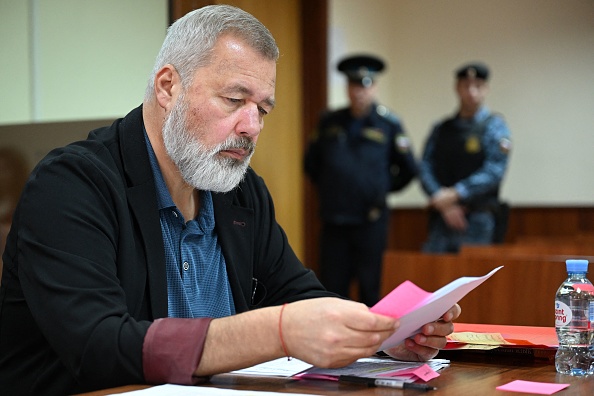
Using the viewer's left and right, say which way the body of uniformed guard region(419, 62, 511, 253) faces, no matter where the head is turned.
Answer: facing the viewer and to the left of the viewer

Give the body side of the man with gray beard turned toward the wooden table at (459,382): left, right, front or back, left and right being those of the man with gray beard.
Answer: front

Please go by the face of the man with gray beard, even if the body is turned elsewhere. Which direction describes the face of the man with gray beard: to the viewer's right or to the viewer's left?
to the viewer's right

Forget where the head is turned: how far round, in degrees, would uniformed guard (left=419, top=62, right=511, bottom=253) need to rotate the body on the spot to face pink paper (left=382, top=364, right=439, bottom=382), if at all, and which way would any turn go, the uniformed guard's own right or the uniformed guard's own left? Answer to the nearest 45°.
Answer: approximately 45° to the uniformed guard's own left

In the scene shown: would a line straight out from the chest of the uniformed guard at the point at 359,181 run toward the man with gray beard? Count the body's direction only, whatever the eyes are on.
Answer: yes

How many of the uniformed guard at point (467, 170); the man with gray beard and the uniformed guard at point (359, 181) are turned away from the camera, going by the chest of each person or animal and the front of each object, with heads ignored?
0

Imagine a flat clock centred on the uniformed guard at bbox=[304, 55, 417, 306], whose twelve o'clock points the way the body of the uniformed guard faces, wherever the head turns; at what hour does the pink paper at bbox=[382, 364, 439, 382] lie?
The pink paper is roughly at 12 o'clock from the uniformed guard.

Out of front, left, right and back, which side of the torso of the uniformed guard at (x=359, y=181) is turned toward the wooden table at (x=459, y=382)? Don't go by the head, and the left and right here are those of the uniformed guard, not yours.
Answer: front

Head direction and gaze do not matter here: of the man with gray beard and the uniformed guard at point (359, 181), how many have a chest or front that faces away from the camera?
0

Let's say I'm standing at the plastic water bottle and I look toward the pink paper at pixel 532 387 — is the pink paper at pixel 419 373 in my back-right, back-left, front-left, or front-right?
front-right

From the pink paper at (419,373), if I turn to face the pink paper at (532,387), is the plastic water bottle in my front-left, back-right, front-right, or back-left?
front-left

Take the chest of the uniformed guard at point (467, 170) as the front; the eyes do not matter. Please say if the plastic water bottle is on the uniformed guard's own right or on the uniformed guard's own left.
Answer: on the uniformed guard's own left

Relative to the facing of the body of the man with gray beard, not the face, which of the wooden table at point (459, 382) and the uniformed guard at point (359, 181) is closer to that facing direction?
the wooden table

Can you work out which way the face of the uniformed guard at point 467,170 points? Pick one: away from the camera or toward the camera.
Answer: toward the camera

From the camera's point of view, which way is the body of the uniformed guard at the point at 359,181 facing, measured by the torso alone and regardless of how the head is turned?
toward the camera

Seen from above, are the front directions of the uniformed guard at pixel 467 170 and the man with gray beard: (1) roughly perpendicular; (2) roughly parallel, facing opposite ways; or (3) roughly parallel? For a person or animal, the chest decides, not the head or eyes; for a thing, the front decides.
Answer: roughly perpendicular
